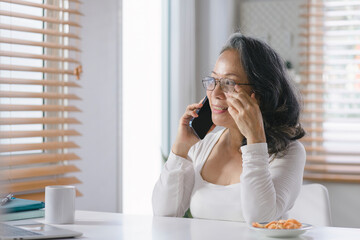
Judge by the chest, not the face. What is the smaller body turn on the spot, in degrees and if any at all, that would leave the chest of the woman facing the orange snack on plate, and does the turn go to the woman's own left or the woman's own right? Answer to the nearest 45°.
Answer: approximately 45° to the woman's own left

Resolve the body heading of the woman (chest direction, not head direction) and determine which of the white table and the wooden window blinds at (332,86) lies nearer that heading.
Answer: the white table

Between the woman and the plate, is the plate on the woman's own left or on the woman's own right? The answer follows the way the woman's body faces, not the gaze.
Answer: on the woman's own left

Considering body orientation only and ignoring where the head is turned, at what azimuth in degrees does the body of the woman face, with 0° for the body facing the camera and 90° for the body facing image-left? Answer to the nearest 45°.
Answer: approximately 45°

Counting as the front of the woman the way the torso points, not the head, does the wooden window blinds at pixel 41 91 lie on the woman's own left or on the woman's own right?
on the woman's own right
